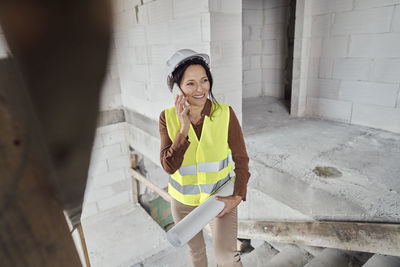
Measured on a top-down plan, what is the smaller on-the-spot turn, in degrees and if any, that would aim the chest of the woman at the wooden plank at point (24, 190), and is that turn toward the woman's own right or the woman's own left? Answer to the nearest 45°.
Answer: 0° — they already face it

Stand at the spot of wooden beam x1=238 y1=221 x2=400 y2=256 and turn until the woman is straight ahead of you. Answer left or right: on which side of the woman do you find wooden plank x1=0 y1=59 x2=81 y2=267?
left

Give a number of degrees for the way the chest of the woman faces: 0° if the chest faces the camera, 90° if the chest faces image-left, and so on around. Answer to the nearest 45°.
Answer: approximately 0°

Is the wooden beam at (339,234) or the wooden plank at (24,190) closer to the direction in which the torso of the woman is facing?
the wooden plank

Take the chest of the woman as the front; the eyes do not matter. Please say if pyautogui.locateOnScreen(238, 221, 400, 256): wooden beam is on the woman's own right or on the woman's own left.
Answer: on the woman's own left

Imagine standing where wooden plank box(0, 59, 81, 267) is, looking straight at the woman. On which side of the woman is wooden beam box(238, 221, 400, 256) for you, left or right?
right
